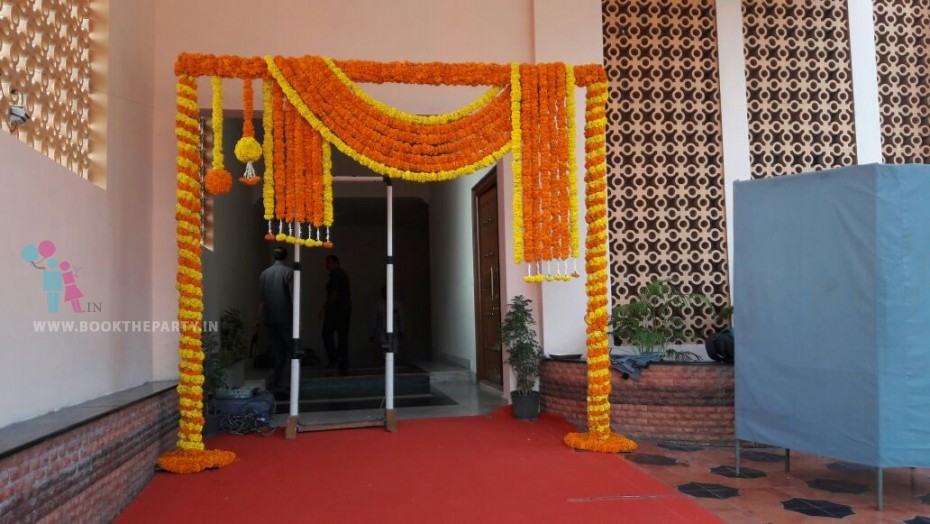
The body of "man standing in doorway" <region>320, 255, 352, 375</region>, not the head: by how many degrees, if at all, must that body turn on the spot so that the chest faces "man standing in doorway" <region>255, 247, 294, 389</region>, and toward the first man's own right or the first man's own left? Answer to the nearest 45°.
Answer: approximately 45° to the first man's own left

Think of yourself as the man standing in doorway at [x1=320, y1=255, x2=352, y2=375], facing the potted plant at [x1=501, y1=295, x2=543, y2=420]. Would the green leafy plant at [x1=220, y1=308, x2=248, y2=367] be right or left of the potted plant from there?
right

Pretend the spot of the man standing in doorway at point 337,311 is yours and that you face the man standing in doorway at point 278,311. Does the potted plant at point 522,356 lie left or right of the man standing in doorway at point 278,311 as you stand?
left
